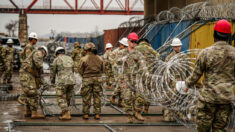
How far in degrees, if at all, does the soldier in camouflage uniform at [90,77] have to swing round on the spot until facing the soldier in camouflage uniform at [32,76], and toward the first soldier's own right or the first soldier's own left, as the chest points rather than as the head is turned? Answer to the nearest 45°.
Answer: approximately 90° to the first soldier's own left

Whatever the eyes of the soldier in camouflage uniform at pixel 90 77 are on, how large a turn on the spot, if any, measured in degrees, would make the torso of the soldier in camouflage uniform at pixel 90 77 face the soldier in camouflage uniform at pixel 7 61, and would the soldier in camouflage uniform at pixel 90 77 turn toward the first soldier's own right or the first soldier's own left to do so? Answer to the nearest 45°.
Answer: approximately 45° to the first soldier's own left

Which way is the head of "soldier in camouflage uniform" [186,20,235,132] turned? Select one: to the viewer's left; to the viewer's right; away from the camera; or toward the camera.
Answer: away from the camera

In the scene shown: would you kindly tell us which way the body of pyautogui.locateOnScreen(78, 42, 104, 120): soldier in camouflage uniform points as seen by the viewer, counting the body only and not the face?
away from the camera

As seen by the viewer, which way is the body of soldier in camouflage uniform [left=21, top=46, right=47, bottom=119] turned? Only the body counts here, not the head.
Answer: to the viewer's right

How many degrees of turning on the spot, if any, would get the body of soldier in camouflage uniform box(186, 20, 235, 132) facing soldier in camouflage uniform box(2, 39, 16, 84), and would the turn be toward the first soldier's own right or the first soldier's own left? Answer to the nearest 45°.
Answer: approximately 45° to the first soldier's own left

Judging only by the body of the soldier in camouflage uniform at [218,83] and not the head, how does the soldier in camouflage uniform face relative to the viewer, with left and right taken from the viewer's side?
facing away from the viewer

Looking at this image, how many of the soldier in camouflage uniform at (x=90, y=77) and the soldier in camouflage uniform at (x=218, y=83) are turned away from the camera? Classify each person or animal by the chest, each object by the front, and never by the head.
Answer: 2
